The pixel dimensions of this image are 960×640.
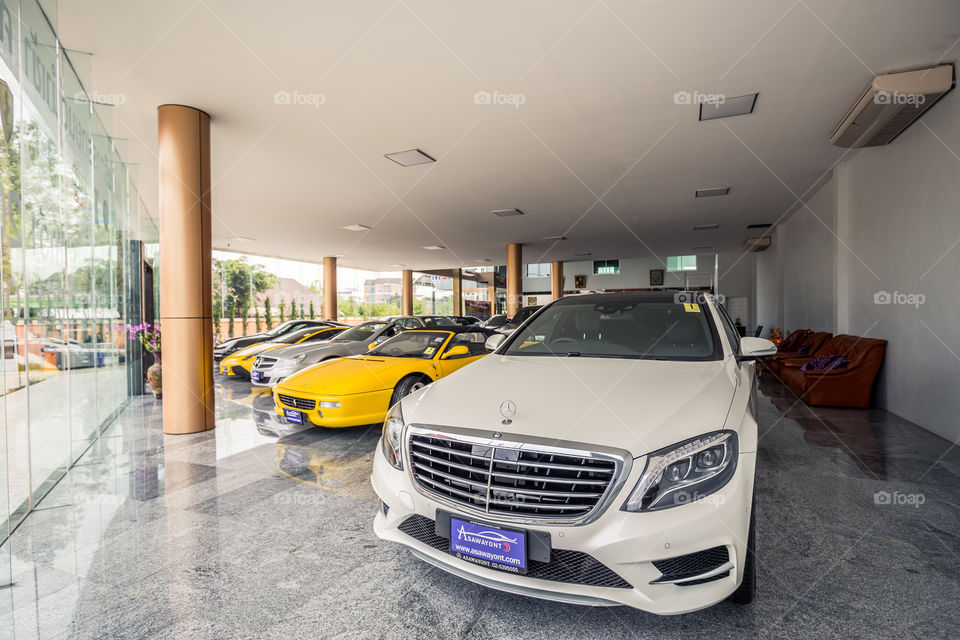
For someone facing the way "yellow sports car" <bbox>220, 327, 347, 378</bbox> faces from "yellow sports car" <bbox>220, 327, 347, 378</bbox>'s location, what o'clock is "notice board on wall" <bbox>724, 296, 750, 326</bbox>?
The notice board on wall is roughly at 7 o'clock from the yellow sports car.

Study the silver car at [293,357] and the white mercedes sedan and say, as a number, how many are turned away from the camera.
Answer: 0

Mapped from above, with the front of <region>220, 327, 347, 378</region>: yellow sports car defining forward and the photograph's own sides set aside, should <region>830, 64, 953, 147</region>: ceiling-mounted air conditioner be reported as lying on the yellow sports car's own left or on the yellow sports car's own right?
on the yellow sports car's own left

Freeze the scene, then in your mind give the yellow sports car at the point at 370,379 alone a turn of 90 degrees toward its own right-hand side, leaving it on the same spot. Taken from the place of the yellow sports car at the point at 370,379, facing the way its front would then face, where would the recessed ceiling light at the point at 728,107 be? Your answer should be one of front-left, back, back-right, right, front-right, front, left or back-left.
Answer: back-right

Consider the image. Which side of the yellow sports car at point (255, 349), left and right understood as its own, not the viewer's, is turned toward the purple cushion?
left

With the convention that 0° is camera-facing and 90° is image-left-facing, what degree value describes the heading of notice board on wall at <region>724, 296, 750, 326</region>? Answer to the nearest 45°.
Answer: approximately 0°

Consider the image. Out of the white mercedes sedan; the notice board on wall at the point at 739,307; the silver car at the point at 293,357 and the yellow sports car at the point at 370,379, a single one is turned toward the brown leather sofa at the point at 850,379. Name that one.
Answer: the notice board on wall

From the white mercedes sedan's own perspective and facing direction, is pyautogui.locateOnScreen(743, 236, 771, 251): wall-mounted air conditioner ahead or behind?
behind

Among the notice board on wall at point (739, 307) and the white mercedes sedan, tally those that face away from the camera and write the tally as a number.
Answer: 0

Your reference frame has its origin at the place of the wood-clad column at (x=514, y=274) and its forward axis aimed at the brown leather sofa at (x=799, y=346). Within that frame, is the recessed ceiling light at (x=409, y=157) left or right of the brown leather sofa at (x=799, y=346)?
right

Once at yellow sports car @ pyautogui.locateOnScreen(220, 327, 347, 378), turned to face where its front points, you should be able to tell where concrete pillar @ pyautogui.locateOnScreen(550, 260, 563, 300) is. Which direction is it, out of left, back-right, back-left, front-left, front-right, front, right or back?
back

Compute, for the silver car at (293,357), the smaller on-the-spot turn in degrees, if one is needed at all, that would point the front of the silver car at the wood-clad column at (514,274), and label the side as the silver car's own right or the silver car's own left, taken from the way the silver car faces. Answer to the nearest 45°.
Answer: approximately 180°
